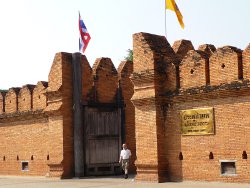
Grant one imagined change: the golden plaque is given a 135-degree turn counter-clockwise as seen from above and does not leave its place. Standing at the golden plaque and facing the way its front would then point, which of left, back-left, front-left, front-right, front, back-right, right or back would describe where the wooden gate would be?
left

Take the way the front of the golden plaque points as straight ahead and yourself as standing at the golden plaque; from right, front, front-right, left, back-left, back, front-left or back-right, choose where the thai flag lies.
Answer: back-right

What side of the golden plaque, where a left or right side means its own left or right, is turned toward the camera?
front
